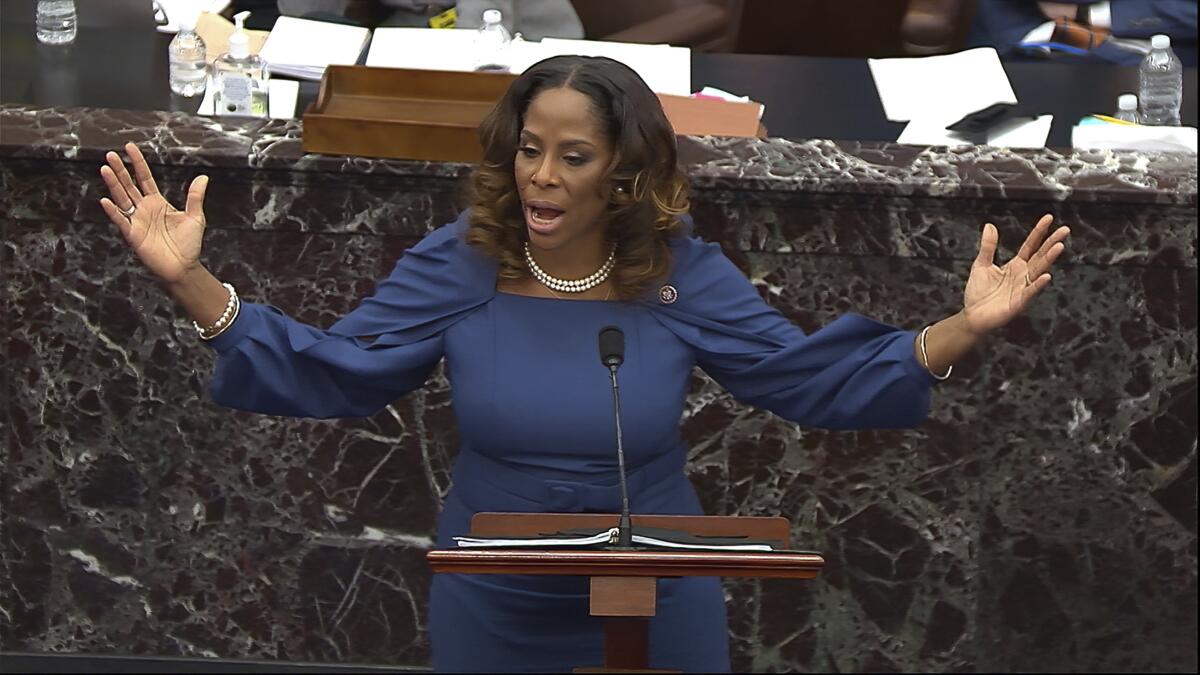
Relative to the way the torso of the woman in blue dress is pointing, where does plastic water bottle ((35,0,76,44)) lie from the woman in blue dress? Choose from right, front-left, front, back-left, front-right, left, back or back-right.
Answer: back-right

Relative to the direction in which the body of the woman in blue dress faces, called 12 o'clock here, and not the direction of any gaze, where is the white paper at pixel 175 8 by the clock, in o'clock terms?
The white paper is roughly at 5 o'clock from the woman in blue dress.

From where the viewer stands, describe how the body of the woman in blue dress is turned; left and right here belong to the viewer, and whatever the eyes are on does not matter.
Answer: facing the viewer

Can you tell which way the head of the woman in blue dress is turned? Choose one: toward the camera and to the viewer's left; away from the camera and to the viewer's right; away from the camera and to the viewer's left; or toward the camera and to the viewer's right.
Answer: toward the camera and to the viewer's left

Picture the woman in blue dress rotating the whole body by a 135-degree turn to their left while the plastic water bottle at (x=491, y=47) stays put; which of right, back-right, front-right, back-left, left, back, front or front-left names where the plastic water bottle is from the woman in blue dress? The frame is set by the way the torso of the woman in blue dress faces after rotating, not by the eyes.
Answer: front-left
